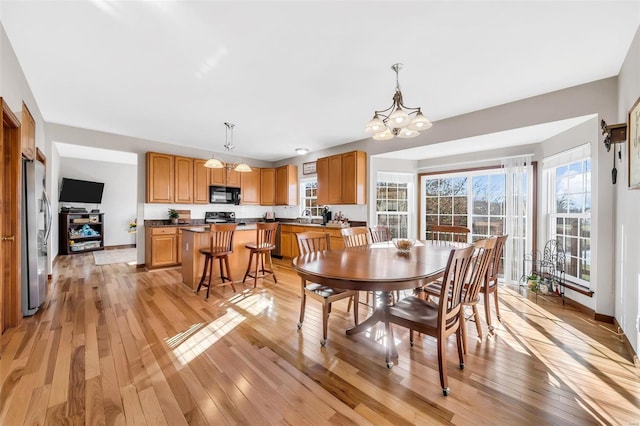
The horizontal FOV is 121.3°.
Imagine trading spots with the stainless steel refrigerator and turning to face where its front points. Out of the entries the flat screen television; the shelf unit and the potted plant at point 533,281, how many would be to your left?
2

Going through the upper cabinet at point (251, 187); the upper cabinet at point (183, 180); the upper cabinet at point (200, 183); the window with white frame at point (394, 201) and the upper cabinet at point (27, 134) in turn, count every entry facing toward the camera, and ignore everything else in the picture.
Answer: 4

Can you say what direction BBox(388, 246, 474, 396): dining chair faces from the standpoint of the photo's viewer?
facing away from the viewer and to the left of the viewer

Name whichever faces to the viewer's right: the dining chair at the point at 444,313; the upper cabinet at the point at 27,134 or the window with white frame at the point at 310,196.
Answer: the upper cabinet

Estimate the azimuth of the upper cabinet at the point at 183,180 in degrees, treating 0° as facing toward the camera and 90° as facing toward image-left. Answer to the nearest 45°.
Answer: approximately 0°

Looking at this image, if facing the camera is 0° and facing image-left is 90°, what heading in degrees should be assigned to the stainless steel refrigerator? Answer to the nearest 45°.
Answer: approximately 270°

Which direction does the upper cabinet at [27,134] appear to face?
to the viewer's right

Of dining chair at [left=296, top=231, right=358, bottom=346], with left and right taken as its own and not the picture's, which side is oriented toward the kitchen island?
back
